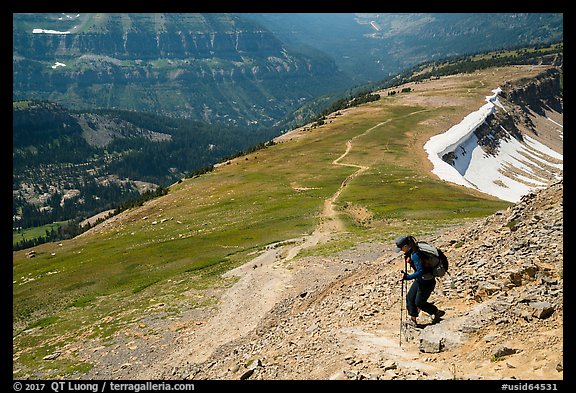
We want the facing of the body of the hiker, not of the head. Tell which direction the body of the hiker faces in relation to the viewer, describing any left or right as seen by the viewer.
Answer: facing to the left of the viewer
